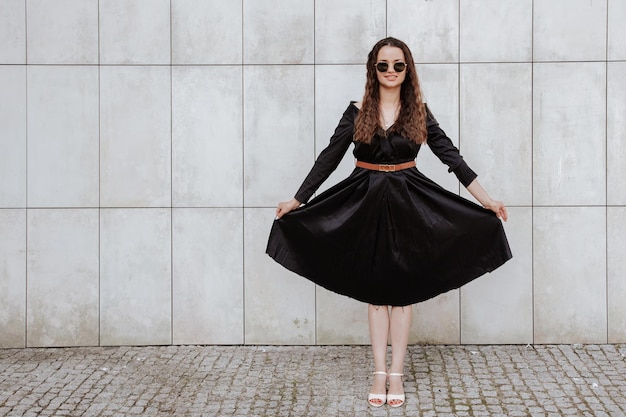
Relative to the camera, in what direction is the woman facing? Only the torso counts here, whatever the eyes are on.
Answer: toward the camera
